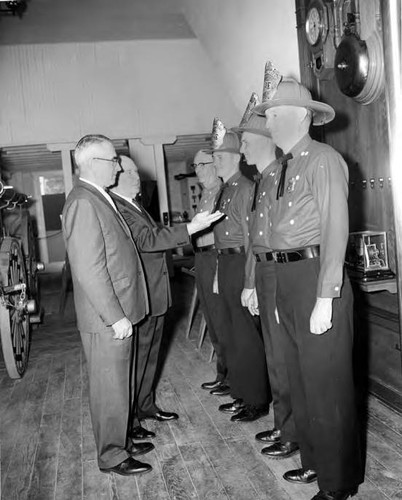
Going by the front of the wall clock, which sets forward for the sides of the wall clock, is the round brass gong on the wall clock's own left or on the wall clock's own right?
on the wall clock's own left

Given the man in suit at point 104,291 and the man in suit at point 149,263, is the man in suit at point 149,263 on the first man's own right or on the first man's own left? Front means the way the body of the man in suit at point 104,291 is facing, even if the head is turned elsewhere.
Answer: on the first man's own left

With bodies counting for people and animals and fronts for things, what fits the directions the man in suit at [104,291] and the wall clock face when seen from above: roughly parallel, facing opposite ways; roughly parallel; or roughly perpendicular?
roughly parallel, facing opposite ways

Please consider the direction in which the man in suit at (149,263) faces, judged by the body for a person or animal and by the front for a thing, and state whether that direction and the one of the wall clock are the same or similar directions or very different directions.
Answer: very different directions

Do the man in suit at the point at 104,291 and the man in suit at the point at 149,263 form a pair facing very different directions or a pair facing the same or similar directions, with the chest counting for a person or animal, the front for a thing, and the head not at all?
same or similar directions

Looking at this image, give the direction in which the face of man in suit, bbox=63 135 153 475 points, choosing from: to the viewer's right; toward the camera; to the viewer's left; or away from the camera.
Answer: to the viewer's right

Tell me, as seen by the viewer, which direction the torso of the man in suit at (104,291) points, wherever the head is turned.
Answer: to the viewer's right

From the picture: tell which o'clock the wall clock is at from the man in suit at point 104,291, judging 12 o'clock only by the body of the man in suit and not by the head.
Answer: The wall clock is roughly at 11 o'clock from the man in suit.

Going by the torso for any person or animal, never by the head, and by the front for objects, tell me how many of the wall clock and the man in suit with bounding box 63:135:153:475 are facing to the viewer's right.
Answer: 1

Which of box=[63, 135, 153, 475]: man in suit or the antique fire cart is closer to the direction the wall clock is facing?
the man in suit

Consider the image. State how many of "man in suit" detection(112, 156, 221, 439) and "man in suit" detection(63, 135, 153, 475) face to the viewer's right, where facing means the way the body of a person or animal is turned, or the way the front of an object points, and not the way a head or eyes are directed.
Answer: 2

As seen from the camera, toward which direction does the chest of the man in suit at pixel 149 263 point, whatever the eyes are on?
to the viewer's right

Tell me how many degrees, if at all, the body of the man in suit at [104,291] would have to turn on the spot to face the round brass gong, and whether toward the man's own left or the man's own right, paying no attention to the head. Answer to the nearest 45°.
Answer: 0° — they already face it

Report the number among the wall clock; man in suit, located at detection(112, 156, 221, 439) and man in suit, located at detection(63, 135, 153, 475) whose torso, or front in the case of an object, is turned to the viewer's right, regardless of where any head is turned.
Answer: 2

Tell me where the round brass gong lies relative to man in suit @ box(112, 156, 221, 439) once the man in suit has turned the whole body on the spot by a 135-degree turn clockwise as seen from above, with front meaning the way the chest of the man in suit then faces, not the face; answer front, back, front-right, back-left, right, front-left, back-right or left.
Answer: back-left
